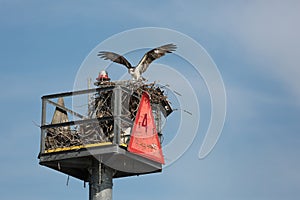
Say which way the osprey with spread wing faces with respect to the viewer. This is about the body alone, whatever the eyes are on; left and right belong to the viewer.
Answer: facing the viewer and to the left of the viewer
